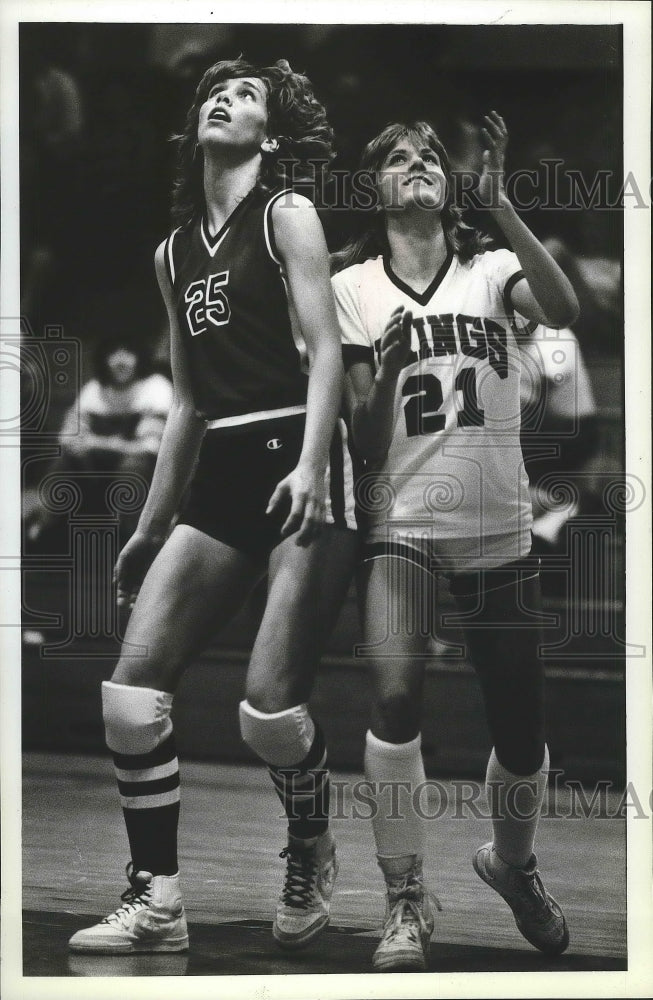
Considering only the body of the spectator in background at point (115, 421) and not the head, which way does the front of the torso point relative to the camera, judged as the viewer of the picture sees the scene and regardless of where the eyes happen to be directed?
toward the camera

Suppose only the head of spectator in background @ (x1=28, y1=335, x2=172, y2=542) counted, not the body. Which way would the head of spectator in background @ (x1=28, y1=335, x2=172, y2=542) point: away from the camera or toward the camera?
toward the camera

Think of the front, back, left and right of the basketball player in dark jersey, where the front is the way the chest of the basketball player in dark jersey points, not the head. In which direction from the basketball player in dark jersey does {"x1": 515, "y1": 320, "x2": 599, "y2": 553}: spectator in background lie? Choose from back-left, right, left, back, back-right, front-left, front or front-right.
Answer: back-left

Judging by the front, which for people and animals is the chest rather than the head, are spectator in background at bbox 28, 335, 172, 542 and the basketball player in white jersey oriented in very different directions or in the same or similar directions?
same or similar directions

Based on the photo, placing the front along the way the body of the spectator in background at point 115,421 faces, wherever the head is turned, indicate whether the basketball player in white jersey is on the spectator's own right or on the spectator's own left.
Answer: on the spectator's own left

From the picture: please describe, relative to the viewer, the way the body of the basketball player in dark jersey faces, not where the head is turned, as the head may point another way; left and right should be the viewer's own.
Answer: facing the viewer and to the left of the viewer

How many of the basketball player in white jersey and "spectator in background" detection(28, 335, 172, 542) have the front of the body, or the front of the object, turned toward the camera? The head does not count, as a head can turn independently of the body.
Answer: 2

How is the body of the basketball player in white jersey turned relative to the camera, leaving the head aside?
toward the camera

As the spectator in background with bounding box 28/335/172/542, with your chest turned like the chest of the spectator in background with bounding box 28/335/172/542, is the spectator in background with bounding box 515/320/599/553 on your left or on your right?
on your left
